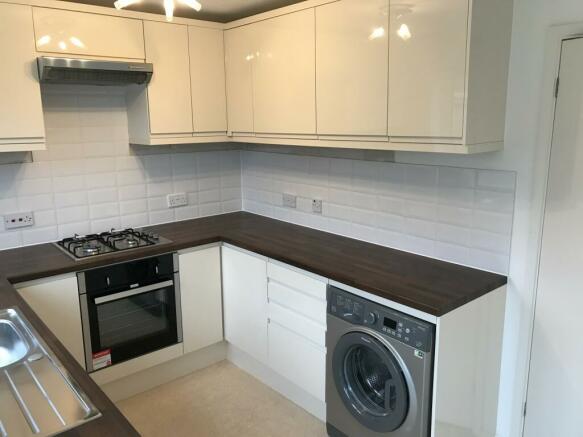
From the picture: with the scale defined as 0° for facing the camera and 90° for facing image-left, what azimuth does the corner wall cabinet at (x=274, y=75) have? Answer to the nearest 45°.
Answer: approximately 45°

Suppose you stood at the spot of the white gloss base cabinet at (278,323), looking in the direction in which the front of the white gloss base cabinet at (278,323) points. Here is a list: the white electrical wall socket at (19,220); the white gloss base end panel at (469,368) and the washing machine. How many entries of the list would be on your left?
2

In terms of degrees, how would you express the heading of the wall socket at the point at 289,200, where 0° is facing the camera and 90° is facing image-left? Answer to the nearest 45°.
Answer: approximately 45°

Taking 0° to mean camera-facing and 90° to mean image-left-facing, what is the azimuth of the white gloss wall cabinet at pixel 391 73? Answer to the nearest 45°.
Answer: approximately 45°

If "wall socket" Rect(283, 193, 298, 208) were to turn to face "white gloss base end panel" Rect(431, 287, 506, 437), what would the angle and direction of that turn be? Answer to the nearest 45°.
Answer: approximately 90° to its left

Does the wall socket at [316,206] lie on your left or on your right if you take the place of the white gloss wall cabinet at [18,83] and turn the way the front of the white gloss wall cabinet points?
on your left
